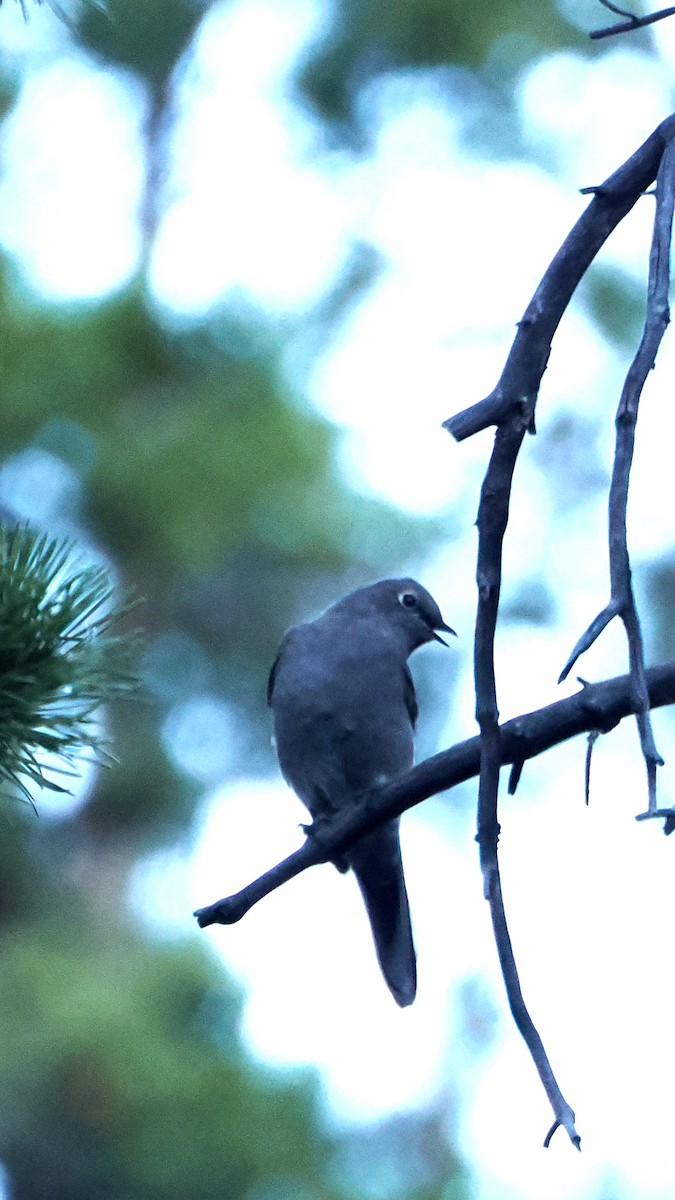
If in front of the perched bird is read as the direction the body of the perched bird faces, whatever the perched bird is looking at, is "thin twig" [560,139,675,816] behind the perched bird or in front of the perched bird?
in front

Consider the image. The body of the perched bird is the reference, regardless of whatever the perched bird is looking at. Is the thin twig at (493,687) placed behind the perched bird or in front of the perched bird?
in front
